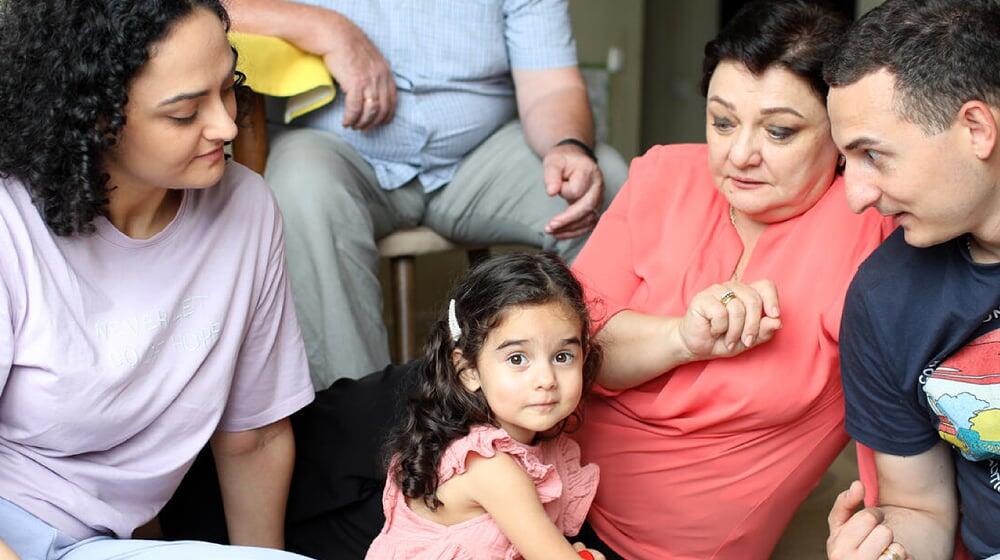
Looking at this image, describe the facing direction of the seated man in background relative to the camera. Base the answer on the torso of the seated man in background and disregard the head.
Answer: toward the camera

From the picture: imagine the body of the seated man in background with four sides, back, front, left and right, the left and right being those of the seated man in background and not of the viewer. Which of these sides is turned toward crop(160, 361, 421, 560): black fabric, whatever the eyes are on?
front

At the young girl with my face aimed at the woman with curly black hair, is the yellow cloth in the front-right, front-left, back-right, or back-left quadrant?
front-right

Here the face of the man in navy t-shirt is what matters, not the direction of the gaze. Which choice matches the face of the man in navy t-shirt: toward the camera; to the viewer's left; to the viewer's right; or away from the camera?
to the viewer's left

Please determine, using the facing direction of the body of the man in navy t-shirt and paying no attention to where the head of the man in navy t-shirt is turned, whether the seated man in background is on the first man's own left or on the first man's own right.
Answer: on the first man's own right

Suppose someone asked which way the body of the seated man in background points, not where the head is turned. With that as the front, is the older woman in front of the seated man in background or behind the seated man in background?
in front

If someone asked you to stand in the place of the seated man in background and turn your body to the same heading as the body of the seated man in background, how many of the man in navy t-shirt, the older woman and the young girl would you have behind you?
0

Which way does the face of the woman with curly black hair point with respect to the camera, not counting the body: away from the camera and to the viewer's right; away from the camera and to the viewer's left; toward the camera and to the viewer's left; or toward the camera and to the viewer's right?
toward the camera and to the viewer's right

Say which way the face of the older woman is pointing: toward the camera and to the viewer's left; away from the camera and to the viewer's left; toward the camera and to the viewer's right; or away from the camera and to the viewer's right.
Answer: toward the camera and to the viewer's left

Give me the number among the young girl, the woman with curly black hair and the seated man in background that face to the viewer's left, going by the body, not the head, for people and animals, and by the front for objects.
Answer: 0

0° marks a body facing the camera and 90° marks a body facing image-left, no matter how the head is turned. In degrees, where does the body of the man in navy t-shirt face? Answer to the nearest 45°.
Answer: approximately 45°

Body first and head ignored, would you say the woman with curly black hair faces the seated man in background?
no

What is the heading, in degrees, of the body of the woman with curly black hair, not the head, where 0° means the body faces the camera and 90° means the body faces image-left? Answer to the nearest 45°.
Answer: approximately 315°

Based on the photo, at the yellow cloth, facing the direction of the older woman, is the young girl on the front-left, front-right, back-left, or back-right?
front-right

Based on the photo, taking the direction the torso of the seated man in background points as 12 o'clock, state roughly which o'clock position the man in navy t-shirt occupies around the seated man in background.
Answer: The man in navy t-shirt is roughly at 11 o'clock from the seated man in background.

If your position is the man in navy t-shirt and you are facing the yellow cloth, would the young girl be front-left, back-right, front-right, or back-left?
front-left

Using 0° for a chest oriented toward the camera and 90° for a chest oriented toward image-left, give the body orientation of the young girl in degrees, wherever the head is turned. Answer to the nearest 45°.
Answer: approximately 315°

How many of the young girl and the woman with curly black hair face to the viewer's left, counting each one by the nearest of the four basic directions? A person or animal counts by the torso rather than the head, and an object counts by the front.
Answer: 0

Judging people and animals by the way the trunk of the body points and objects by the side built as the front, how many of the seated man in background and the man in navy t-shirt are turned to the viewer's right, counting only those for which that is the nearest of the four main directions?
0
